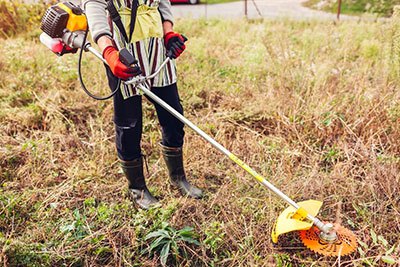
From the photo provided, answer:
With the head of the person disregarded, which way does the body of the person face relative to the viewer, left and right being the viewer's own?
facing the viewer and to the right of the viewer
